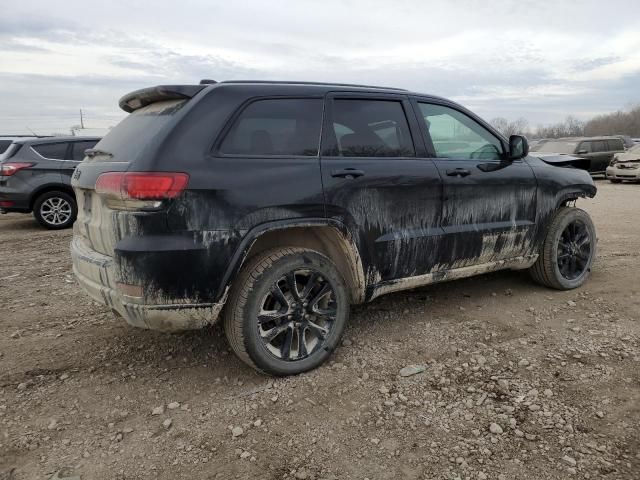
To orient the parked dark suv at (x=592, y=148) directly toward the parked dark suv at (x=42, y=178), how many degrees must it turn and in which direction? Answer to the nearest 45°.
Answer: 0° — it already faces it

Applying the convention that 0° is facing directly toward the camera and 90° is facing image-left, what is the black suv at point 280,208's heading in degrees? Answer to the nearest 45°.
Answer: approximately 225°

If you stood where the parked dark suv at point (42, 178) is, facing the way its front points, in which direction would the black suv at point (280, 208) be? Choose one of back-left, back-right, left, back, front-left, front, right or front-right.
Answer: back-right

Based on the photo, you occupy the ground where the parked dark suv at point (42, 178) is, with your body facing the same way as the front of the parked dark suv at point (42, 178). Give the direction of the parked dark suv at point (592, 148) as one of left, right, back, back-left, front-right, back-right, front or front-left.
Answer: front-right

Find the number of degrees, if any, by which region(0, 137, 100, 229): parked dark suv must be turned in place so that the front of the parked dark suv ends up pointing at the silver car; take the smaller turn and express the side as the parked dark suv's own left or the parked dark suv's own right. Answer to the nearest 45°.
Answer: approximately 45° to the parked dark suv's own right

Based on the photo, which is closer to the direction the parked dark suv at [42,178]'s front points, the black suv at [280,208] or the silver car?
the silver car

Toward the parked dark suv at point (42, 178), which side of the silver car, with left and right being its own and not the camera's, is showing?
front

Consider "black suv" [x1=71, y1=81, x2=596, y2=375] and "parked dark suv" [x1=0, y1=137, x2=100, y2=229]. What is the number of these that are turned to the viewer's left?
0

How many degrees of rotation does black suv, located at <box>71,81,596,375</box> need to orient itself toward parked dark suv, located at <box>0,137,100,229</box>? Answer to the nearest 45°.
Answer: approximately 90° to its left

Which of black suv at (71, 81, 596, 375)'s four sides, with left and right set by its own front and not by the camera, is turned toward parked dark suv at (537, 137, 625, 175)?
front

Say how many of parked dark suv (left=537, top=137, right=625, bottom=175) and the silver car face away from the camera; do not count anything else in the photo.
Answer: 0

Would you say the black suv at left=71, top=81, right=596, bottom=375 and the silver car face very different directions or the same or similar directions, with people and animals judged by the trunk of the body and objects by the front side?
very different directions
